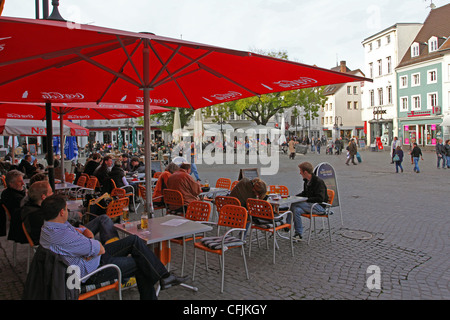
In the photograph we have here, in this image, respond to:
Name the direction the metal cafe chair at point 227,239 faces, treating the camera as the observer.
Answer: facing the viewer and to the left of the viewer

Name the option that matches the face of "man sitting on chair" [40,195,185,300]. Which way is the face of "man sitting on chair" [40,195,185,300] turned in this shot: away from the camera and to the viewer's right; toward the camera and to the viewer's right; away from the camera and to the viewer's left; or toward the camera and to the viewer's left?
away from the camera and to the viewer's right

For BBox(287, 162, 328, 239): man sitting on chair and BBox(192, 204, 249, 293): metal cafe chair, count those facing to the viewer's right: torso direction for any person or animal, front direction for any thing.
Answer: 0

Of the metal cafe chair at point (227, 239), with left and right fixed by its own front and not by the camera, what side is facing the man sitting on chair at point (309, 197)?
back

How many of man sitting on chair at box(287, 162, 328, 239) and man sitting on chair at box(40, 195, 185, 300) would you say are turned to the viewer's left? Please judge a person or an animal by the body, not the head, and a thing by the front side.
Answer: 1

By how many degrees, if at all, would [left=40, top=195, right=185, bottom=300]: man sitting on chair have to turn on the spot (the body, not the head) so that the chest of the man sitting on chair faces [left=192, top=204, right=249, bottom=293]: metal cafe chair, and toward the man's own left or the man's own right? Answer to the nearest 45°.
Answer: approximately 45° to the man's own left

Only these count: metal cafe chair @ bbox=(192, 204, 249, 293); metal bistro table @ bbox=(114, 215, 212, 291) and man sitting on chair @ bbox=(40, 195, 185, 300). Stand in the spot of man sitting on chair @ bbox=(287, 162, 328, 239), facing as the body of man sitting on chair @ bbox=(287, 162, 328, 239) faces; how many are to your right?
0

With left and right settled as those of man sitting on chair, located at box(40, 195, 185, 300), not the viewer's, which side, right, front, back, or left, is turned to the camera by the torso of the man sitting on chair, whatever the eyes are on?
right

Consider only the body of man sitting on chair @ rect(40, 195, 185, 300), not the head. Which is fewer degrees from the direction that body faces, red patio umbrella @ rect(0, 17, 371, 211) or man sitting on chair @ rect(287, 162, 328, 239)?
the man sitting on chair

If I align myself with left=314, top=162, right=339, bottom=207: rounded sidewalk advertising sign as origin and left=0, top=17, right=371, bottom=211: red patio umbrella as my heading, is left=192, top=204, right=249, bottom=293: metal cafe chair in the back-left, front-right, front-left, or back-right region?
front-left

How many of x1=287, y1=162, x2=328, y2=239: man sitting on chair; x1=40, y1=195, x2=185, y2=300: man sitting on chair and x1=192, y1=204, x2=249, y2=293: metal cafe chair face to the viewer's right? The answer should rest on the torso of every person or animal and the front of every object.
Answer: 1

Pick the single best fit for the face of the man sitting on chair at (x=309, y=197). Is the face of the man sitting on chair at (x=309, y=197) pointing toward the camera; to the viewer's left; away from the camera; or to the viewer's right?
to the viewer's left

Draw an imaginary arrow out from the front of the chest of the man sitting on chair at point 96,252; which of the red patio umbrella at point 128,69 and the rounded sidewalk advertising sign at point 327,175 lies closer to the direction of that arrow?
the rounded sidewalk advertising sign

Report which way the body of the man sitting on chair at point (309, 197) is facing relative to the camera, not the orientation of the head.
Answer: to the viewer's left

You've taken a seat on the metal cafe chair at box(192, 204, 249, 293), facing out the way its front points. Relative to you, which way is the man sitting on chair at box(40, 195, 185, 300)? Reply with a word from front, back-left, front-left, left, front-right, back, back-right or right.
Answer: front

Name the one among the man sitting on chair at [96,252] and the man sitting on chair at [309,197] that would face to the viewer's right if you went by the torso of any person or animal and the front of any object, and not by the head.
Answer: the man sitting on chair at [96,252]

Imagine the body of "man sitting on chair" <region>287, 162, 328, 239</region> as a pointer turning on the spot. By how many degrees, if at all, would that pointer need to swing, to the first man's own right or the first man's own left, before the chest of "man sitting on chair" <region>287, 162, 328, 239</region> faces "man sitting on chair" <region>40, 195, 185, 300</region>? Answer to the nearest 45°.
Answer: approximately 45° to the first man's own left
